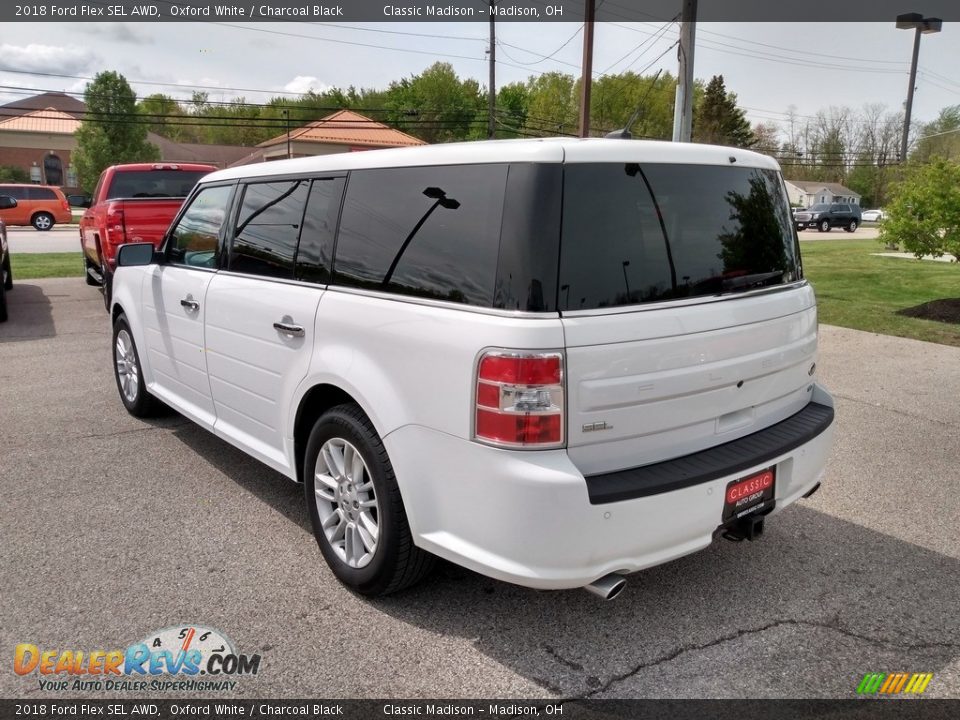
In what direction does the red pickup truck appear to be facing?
away from the camera

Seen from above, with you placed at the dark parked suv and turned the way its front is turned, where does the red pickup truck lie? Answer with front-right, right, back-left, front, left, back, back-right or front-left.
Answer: front-left

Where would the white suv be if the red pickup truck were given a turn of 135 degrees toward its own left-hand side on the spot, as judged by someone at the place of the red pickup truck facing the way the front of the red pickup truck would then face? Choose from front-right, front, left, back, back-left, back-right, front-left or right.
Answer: front-left

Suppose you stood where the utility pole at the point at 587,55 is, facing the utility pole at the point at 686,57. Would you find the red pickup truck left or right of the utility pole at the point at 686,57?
right

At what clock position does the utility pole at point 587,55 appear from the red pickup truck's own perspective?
The utility pole is roughly at 2 o'clock from the red pickup truck.

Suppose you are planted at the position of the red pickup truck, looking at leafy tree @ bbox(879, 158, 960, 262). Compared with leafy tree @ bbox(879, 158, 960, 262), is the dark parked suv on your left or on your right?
left

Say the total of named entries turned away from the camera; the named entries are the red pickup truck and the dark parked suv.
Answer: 1

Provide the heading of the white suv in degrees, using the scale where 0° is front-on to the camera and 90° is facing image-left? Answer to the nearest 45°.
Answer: approximately 135°

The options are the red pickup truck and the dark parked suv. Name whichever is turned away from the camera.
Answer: the red pickup truck

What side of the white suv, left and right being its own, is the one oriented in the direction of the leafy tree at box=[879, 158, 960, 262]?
right

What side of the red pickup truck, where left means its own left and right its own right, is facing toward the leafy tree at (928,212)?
right

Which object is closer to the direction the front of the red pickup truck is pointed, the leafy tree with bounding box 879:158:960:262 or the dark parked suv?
the dark parked suv

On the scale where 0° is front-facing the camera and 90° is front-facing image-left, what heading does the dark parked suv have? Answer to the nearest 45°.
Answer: approximately 45°

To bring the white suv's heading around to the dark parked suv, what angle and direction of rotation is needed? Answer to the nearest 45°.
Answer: approximately 90° to its right

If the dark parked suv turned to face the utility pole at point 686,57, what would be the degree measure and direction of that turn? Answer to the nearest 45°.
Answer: approximately 45° to its left
